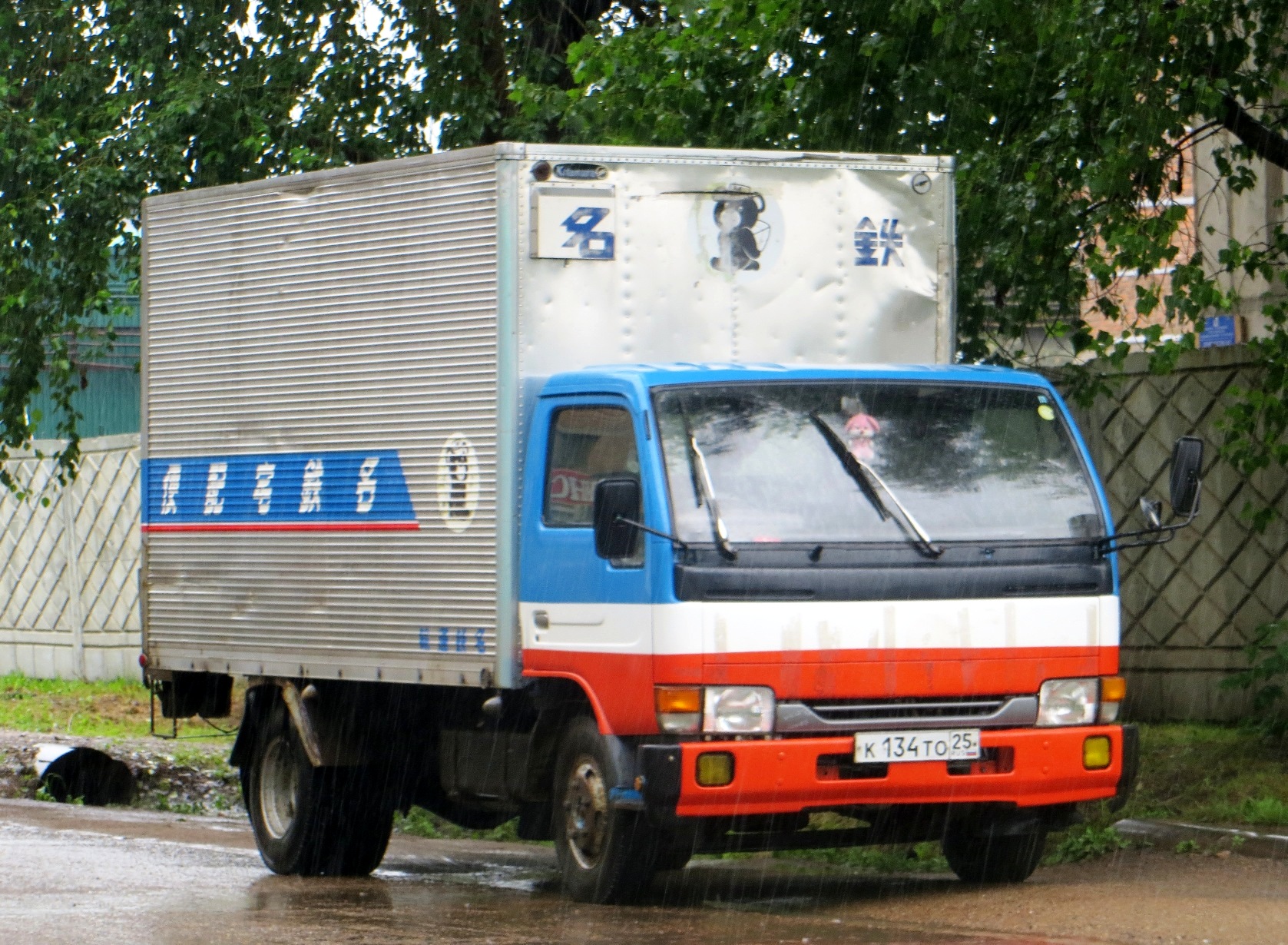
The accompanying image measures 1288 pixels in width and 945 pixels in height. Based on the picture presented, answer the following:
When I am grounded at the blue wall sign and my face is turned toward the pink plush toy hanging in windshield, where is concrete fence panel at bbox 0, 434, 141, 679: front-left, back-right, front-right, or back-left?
front-right

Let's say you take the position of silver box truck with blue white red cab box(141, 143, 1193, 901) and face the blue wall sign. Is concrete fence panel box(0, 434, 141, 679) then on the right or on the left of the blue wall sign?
left

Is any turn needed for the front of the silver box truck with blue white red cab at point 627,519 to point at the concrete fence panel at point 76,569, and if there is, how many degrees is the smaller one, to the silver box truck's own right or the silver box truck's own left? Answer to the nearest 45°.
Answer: approximately 180°

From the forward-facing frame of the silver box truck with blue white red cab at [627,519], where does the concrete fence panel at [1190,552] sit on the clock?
The concrete fence panel is roughly at 9 o'clock from the silver box truck with blue white red cab.

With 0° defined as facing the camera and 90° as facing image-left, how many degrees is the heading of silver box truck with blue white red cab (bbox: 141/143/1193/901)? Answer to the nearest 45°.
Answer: approximately 315°

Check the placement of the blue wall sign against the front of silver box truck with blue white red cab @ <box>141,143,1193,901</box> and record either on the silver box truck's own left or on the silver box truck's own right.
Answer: on the silver box truck's own left

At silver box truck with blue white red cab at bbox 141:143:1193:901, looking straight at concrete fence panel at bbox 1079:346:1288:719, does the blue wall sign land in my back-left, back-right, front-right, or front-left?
front-left

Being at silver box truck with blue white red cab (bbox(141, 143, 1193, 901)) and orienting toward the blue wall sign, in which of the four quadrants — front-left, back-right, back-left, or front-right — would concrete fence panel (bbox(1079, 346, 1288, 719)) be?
front-right
